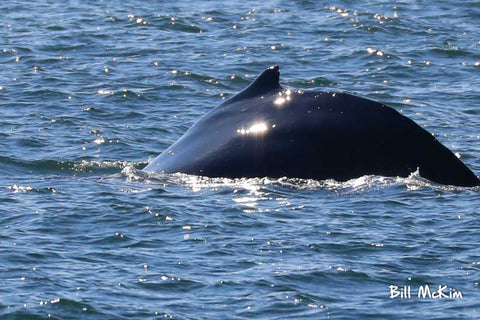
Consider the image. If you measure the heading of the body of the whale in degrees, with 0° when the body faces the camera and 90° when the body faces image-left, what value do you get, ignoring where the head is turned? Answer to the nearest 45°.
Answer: approximately 90°

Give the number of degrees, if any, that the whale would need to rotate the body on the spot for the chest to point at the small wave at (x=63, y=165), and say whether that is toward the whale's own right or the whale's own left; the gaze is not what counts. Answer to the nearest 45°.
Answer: approximately 45° to the whale's own right
